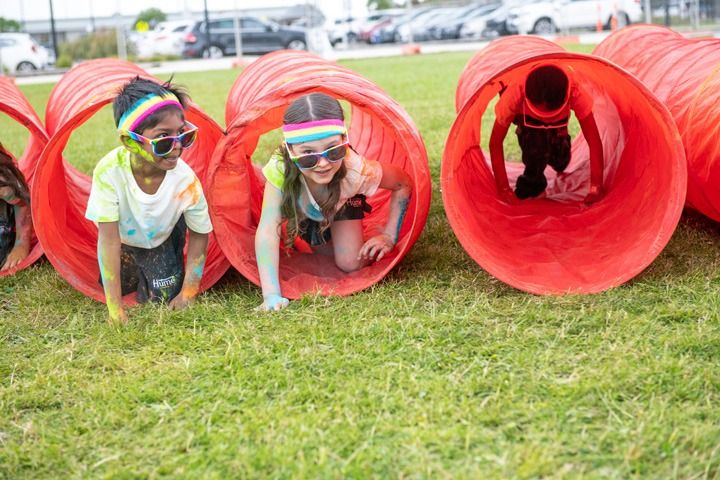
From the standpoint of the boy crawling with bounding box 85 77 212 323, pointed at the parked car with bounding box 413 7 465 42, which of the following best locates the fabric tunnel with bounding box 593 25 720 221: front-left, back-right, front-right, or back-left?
front-right

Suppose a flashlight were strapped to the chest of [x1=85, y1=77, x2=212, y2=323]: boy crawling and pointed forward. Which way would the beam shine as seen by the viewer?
toward the camera

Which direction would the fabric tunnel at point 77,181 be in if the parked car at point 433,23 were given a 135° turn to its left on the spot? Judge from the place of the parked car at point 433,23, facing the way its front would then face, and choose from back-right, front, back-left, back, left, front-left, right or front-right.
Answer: right

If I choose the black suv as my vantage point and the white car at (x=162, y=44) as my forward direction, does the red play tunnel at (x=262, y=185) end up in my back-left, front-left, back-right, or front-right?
back-left

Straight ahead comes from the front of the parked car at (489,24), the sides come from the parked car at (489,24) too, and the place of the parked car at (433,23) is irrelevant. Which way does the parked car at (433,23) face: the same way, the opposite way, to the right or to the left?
the same way

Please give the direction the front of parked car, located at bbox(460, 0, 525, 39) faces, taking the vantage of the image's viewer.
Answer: facing the viewer and to the left of the viewer

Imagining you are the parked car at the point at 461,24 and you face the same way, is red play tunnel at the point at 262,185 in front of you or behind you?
in front

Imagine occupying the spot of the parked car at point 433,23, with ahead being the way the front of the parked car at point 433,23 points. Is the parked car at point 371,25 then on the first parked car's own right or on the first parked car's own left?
on the first parked car's own right

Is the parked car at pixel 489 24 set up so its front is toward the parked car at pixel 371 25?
no

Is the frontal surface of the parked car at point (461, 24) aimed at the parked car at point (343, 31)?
no

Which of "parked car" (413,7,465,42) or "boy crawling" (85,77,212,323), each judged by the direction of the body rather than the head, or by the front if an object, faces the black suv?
the parked car

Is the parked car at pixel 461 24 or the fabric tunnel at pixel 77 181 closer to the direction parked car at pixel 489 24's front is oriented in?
the fabric tunnel

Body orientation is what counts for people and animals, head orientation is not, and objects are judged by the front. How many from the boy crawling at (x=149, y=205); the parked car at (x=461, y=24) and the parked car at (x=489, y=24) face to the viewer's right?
0

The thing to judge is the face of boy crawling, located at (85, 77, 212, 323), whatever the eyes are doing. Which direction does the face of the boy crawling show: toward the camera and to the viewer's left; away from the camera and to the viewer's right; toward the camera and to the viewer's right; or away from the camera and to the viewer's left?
toward the camera and to the viewer's right

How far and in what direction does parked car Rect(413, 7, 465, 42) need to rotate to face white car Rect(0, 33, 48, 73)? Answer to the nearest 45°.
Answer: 0° — it already faces it
